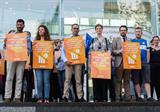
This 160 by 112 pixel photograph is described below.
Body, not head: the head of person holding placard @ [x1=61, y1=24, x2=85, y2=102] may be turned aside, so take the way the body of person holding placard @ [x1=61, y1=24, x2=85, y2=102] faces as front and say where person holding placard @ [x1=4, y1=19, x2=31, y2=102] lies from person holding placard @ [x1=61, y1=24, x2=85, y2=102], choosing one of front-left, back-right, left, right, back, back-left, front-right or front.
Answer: right

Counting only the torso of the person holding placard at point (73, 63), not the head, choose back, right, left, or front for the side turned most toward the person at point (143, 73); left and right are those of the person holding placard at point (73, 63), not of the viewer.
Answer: left

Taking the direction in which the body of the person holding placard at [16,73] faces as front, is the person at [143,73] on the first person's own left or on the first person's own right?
on the first person's own left

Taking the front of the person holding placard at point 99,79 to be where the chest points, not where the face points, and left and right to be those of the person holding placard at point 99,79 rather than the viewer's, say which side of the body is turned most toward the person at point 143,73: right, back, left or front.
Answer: left

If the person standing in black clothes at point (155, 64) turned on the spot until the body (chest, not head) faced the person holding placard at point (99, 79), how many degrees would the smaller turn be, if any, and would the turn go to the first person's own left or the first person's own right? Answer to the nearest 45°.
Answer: approximately 45° to the first person's own right

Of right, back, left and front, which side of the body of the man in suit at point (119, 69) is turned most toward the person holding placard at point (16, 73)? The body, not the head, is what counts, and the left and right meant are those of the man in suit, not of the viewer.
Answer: right

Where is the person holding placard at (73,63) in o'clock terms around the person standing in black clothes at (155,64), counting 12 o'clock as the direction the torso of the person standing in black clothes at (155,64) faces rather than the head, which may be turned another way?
the person holding placard at (73,63) is roughly at 2 o'clock from the person standing in black clothes at (155,64).

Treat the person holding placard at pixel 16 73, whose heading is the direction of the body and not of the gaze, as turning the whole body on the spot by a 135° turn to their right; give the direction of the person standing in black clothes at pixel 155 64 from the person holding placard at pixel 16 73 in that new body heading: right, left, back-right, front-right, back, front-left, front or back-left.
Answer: back-right
